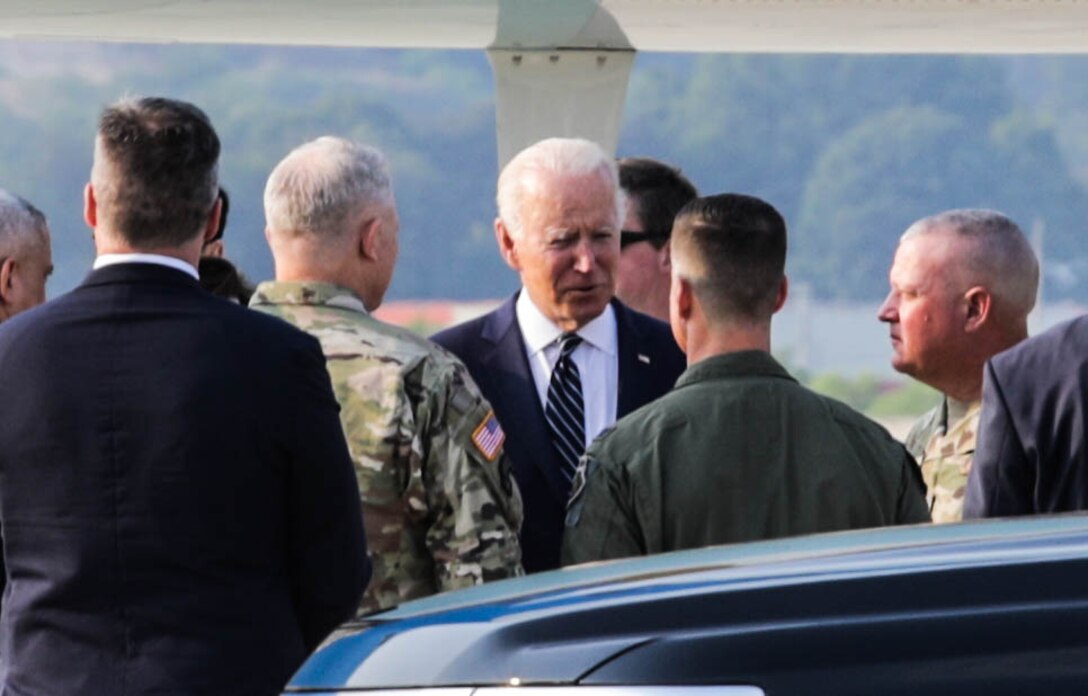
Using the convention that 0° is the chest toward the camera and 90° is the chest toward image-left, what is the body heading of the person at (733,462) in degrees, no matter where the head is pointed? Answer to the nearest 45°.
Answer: approximately 180°

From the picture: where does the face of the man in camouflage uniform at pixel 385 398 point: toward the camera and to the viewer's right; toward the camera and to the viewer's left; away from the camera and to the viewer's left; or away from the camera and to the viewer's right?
away from the camera and to the viewer's right

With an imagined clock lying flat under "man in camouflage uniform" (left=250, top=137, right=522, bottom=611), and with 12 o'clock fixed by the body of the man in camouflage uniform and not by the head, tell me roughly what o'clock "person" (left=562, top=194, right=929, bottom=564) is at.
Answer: The person is roughly at 2 o'clock from the man in camouflage uniform.

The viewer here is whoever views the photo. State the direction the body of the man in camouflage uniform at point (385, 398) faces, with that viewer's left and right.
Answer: facing away from the viewer and to the right of the viewer

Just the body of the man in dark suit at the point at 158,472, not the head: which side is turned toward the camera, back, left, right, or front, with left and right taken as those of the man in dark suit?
back

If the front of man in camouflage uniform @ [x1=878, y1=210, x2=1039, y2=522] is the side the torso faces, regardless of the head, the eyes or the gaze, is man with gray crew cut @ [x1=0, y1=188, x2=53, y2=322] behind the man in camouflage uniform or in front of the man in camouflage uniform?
in front

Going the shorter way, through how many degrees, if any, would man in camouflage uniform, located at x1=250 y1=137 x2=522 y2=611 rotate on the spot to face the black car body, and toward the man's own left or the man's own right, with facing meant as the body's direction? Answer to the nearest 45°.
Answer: approximately 135° to the man's own right

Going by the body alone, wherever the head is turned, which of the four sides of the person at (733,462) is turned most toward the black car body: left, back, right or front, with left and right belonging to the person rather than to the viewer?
back

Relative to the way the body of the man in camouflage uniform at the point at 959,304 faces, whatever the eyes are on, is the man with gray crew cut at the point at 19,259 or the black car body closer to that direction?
the man with gray crew cut

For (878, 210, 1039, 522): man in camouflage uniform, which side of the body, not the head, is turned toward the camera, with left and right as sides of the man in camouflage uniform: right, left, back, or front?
left

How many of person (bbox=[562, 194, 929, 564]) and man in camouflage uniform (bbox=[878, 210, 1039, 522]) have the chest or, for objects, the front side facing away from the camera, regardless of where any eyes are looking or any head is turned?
1

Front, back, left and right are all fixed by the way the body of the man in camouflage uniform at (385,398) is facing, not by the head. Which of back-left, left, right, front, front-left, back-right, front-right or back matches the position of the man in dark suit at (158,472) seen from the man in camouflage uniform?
back

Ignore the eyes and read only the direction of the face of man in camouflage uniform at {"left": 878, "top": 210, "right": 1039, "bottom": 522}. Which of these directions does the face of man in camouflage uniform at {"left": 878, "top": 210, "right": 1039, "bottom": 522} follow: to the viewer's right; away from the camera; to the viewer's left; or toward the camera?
to the viewer's left
